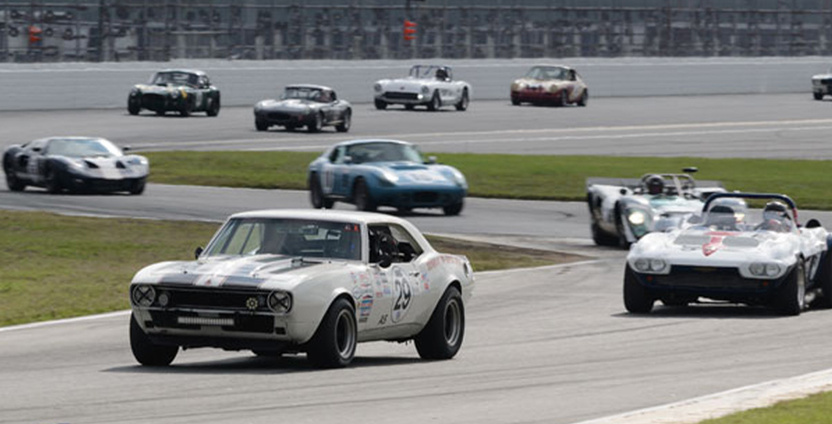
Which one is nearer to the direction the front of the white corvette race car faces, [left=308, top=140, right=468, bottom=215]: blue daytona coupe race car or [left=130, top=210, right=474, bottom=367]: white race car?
the white race car

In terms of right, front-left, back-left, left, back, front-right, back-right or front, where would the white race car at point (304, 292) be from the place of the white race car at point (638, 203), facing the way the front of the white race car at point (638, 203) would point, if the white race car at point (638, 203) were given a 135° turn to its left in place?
back

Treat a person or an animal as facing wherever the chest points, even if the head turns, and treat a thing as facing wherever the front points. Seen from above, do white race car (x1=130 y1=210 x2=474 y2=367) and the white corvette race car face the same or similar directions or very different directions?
same or similar directions

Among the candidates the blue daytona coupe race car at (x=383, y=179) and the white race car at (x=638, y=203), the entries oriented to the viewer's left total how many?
0

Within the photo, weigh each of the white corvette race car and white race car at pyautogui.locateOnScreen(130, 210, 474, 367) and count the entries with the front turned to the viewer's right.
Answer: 0

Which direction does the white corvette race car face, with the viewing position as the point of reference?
facing the viewer and to the left of the viewer

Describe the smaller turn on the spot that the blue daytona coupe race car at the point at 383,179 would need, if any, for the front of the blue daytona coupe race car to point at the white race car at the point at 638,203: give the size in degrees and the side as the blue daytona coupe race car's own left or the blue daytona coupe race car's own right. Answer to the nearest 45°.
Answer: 0° — it already faces it

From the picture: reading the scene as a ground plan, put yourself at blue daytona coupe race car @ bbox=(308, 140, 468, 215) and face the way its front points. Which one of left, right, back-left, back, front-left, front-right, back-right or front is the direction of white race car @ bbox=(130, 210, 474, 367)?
front-right

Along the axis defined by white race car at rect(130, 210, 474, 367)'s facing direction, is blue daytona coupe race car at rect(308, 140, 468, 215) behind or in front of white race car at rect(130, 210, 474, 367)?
behind

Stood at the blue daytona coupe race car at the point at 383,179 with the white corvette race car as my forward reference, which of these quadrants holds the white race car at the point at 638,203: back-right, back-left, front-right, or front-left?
front-left

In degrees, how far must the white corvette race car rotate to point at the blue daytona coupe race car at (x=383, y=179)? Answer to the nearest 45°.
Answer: approximately 90° to its right

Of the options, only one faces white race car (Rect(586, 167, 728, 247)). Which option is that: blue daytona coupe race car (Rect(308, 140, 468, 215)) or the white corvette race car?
the blue daytona coupe race car
